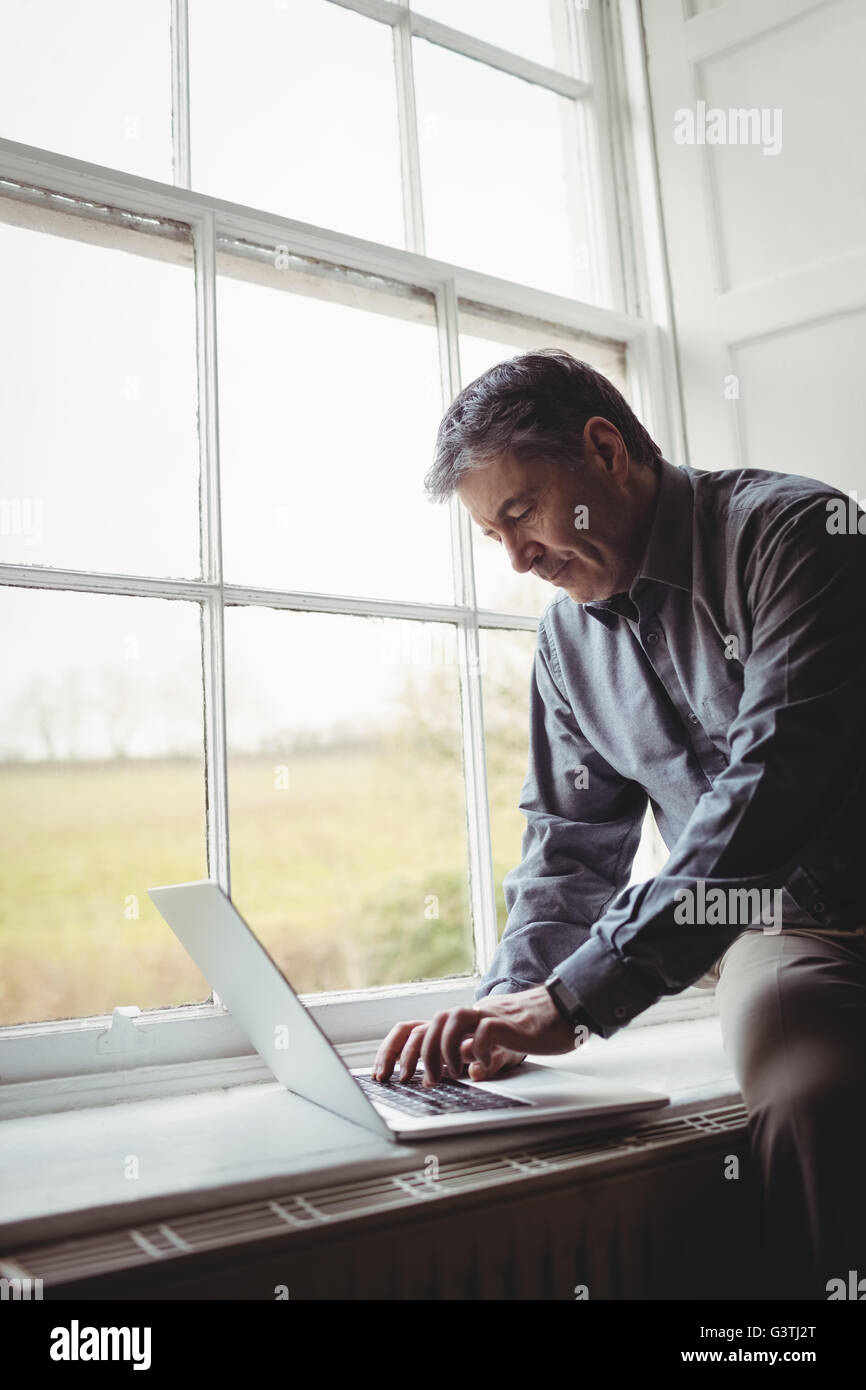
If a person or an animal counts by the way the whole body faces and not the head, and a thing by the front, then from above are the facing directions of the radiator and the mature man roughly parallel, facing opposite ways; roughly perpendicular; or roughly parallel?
roughly perpendicular

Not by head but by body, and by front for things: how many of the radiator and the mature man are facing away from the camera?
0

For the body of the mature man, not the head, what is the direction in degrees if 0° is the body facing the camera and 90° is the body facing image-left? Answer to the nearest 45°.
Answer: approximately 45°
